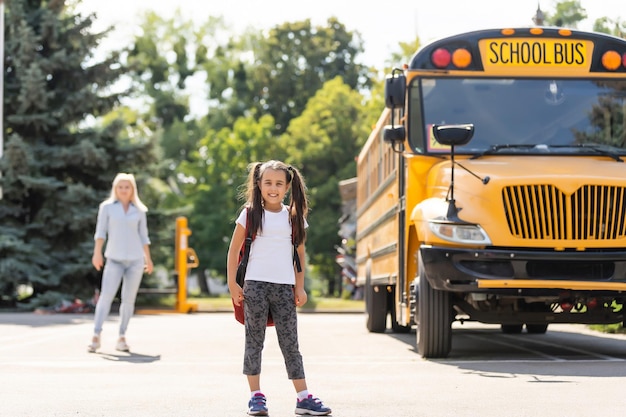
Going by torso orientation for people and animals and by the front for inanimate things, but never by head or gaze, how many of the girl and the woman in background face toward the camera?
2

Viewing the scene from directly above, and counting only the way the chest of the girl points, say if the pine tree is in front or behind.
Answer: behind

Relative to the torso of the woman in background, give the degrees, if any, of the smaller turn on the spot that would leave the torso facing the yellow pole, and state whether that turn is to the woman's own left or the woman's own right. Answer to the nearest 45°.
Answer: approximately 180°

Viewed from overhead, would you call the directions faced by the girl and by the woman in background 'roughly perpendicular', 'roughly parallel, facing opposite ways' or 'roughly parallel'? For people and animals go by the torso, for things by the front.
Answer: roughly parallel

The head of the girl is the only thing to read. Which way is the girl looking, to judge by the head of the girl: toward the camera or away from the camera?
toward the camera

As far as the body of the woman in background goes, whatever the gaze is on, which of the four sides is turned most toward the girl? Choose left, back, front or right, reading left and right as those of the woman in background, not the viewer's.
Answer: front

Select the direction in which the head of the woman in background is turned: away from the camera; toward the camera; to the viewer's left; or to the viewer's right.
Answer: toward the camera

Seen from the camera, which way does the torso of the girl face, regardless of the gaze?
toward the camera

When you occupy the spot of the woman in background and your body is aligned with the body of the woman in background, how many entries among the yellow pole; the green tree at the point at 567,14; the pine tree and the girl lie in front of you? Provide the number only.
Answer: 1

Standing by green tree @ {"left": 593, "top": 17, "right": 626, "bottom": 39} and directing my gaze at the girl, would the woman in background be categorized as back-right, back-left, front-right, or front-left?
front-right

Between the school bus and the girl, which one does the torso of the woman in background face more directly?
the girl
